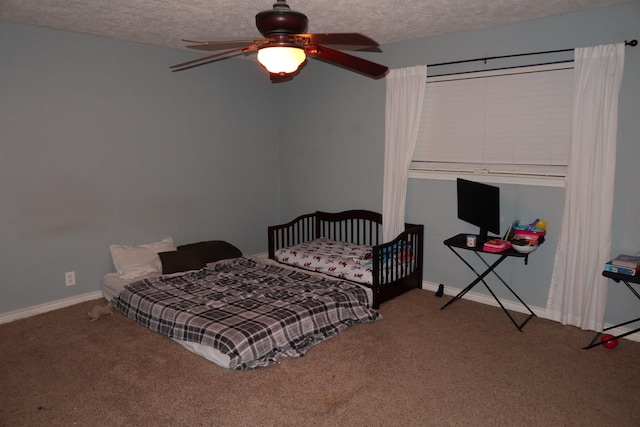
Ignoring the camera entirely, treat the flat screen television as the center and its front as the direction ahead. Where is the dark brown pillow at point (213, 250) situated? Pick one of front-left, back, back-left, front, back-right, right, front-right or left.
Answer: front-right

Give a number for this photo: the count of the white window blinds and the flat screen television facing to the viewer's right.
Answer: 0

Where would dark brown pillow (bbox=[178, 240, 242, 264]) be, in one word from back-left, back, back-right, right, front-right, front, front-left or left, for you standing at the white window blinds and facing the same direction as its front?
front-right

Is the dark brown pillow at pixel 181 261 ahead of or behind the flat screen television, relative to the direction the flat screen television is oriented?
ahead

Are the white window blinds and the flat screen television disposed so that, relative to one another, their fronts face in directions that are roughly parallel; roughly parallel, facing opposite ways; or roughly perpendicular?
roughly parallel

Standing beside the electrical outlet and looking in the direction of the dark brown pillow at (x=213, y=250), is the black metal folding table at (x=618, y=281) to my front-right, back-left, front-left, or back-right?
front-right

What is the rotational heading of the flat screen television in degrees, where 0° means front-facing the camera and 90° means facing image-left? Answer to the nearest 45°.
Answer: approximately 45°

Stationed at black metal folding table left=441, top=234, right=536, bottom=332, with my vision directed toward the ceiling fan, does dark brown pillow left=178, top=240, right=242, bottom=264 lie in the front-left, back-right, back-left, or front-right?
front-right

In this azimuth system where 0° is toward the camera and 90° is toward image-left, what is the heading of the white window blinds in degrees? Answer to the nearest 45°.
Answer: approximately 45°

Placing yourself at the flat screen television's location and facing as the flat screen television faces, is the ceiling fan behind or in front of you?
in front

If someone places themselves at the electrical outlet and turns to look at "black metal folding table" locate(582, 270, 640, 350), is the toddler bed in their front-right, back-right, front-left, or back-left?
front-left

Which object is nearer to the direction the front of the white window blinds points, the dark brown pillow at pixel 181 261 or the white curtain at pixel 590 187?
the dark brown pillow

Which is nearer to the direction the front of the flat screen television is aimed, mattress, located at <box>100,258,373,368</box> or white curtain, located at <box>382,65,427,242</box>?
the mattress

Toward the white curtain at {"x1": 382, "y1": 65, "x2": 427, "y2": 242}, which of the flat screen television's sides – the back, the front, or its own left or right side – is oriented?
right
